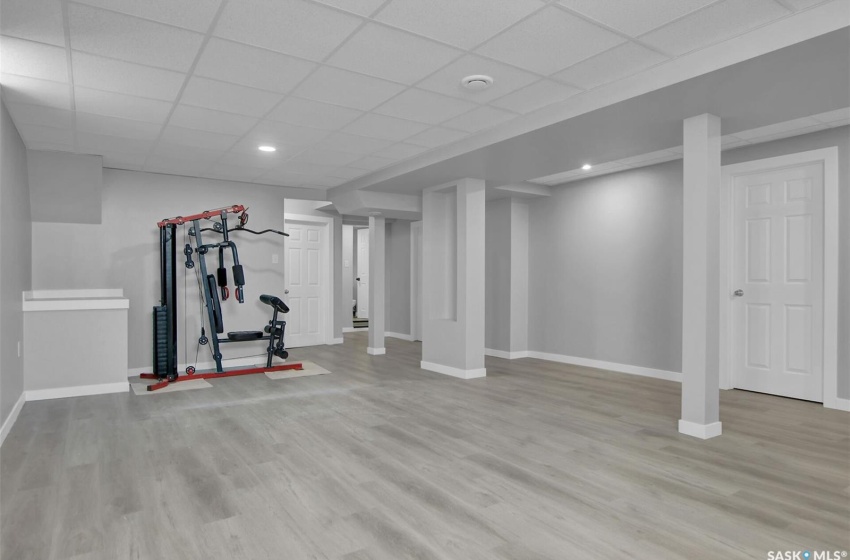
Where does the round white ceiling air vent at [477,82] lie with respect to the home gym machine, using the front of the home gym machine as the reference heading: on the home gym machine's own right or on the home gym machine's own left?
on the home gym machine's own right

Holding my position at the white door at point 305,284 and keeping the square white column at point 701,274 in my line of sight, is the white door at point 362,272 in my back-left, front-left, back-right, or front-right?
back-left

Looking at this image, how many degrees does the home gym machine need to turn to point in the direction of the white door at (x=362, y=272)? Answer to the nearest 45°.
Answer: approximately 45° to its left

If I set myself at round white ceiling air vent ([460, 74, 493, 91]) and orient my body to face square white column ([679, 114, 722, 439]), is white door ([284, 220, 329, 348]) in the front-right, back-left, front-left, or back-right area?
back-left

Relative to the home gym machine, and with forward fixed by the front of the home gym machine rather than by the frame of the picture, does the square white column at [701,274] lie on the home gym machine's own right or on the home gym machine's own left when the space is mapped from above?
on the home gym machine's own right

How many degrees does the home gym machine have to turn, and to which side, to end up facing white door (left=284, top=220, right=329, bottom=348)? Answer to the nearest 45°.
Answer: approximately 45° to its left

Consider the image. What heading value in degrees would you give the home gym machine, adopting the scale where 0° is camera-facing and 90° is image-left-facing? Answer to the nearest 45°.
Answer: approximately 270°

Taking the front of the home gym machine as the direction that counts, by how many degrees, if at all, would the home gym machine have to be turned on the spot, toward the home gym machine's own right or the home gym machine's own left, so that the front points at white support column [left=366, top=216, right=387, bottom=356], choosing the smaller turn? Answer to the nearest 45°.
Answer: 0° — it already faces it
